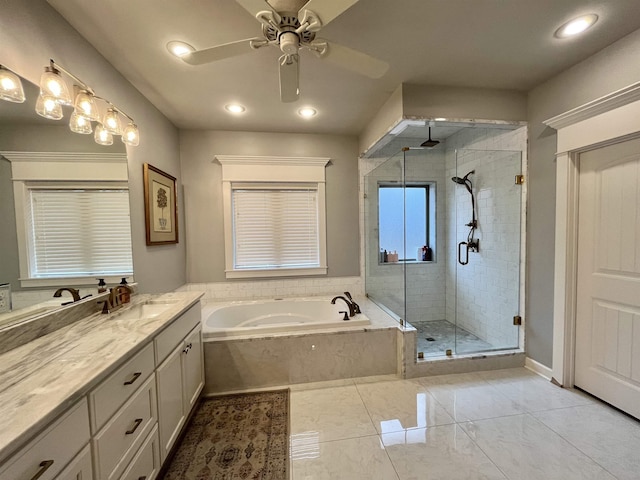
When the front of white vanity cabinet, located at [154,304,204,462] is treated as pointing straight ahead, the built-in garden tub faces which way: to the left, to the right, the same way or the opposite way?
to the right

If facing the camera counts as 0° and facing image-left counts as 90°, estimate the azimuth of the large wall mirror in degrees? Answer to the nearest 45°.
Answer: approximately 315°

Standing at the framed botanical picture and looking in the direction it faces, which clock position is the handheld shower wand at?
The handheld shower wand is roughly at 11 o'clock from the framed botanical picture.

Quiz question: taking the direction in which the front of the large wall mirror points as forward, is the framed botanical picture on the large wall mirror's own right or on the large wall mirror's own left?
on the large wall mirror's own left
